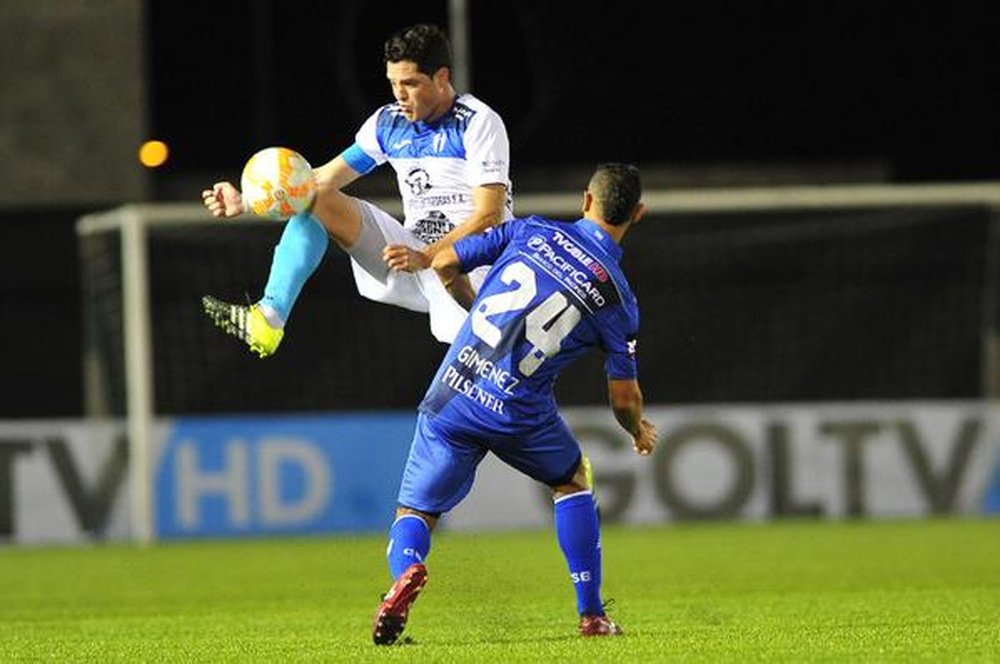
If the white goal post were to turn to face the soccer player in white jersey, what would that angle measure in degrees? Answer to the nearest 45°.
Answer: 0° — it already faces them

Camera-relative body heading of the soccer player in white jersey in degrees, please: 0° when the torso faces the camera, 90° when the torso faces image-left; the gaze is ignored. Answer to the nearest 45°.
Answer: approximately 45°

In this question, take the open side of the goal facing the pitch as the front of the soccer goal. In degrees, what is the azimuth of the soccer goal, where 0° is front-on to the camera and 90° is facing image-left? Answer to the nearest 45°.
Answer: approximately 0°
